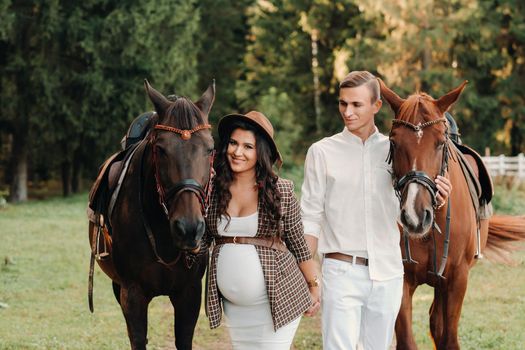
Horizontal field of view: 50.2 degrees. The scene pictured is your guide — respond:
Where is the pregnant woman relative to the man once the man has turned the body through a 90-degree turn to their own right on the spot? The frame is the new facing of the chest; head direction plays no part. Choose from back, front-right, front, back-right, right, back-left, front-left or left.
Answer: front-left

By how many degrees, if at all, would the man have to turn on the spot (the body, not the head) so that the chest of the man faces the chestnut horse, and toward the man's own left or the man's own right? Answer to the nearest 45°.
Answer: approximately 135° to the man's own left

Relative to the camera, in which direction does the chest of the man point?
toward the camera

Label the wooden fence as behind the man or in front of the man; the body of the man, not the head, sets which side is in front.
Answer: behind
